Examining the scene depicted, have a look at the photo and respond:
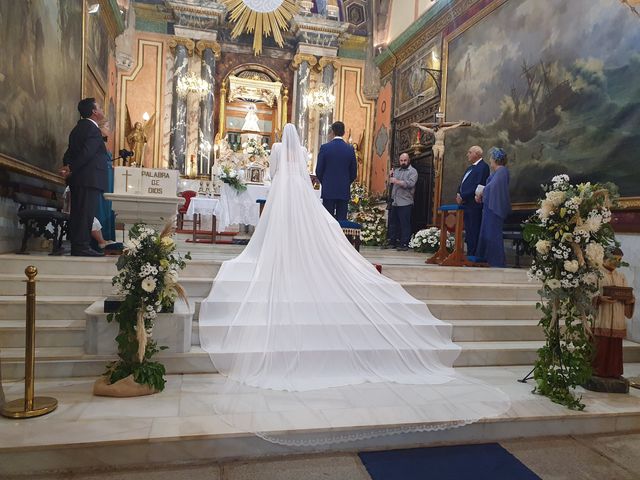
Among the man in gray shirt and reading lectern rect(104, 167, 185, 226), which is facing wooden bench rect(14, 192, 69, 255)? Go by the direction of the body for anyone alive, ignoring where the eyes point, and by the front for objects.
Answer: the man in gray shirt

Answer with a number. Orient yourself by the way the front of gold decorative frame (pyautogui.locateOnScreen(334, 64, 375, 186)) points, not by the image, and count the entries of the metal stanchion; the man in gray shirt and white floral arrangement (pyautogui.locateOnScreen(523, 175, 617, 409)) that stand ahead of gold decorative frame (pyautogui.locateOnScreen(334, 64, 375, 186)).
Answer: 3

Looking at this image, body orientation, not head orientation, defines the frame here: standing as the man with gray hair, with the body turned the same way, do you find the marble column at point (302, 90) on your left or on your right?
on your right

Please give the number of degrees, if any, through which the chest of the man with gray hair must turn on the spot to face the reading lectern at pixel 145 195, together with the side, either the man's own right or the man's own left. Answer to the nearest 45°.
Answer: approximately 45° to the man's own left

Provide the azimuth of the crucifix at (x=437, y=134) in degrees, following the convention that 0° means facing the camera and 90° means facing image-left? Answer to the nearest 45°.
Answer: approximately 0°

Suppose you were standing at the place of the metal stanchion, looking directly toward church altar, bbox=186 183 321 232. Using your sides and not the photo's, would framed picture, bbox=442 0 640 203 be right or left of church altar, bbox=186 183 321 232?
right

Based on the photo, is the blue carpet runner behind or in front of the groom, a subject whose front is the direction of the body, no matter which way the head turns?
behind

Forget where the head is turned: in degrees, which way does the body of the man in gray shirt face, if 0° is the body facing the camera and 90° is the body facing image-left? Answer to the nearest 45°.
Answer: approximately 45°

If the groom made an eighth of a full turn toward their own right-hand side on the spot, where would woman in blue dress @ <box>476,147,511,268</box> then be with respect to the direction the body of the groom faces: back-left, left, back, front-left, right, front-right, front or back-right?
front-right

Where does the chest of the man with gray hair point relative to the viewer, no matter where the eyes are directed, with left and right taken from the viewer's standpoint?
facing to the left of the viewer

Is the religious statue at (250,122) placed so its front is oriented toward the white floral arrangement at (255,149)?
yes

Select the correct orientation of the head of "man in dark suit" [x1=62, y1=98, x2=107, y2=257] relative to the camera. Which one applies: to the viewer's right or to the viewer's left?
to the viewer's right

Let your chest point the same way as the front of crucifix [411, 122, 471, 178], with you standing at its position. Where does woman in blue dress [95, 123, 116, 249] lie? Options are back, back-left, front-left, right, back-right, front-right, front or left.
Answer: front-right
